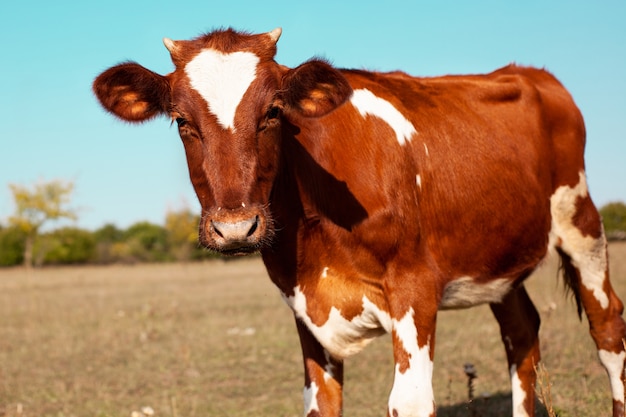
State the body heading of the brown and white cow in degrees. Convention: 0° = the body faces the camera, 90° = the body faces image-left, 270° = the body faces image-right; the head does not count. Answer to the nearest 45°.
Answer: approximately 45°
